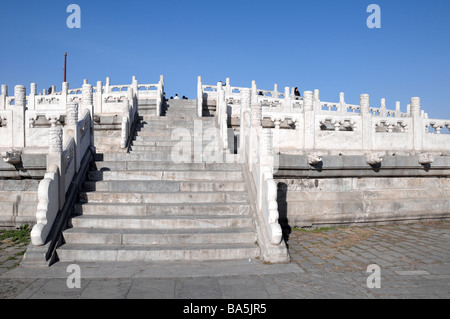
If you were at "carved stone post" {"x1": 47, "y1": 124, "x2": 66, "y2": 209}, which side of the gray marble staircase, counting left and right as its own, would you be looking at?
right

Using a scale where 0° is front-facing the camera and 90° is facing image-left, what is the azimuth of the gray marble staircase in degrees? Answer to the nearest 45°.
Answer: approximately 0°

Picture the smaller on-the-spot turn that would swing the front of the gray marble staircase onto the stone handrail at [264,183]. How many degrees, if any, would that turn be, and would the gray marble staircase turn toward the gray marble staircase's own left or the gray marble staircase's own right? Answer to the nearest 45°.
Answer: approximately 90° to the gray marble staircase's own left

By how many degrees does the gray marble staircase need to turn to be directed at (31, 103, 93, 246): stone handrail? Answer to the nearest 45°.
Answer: approximately 90° to its right

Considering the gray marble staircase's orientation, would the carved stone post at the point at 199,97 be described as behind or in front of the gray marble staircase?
behind
